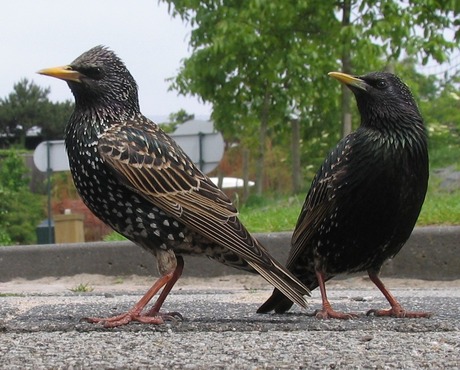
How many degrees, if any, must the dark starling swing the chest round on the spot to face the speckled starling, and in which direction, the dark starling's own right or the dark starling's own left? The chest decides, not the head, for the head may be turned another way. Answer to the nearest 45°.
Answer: approximately 90° to the dark starling's own right

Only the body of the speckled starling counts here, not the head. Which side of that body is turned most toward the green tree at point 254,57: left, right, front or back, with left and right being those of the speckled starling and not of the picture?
right

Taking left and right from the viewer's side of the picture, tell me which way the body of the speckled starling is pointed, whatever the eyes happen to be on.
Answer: facing to the left of the viewer

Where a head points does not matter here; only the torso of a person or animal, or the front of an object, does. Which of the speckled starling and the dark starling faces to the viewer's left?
the speckled starling

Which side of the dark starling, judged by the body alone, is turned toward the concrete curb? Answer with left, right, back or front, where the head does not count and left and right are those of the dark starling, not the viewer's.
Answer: back

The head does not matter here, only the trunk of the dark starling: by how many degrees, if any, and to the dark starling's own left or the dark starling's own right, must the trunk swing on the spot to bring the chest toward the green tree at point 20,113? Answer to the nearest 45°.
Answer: approximately 180°

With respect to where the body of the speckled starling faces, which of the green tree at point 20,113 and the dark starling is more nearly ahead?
the green tree

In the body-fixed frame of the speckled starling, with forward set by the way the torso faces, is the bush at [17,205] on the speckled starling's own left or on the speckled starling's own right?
on the speckled starling's own right
